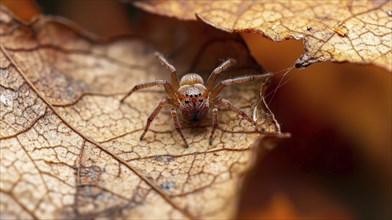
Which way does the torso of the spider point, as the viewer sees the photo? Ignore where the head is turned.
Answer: toward the camera
